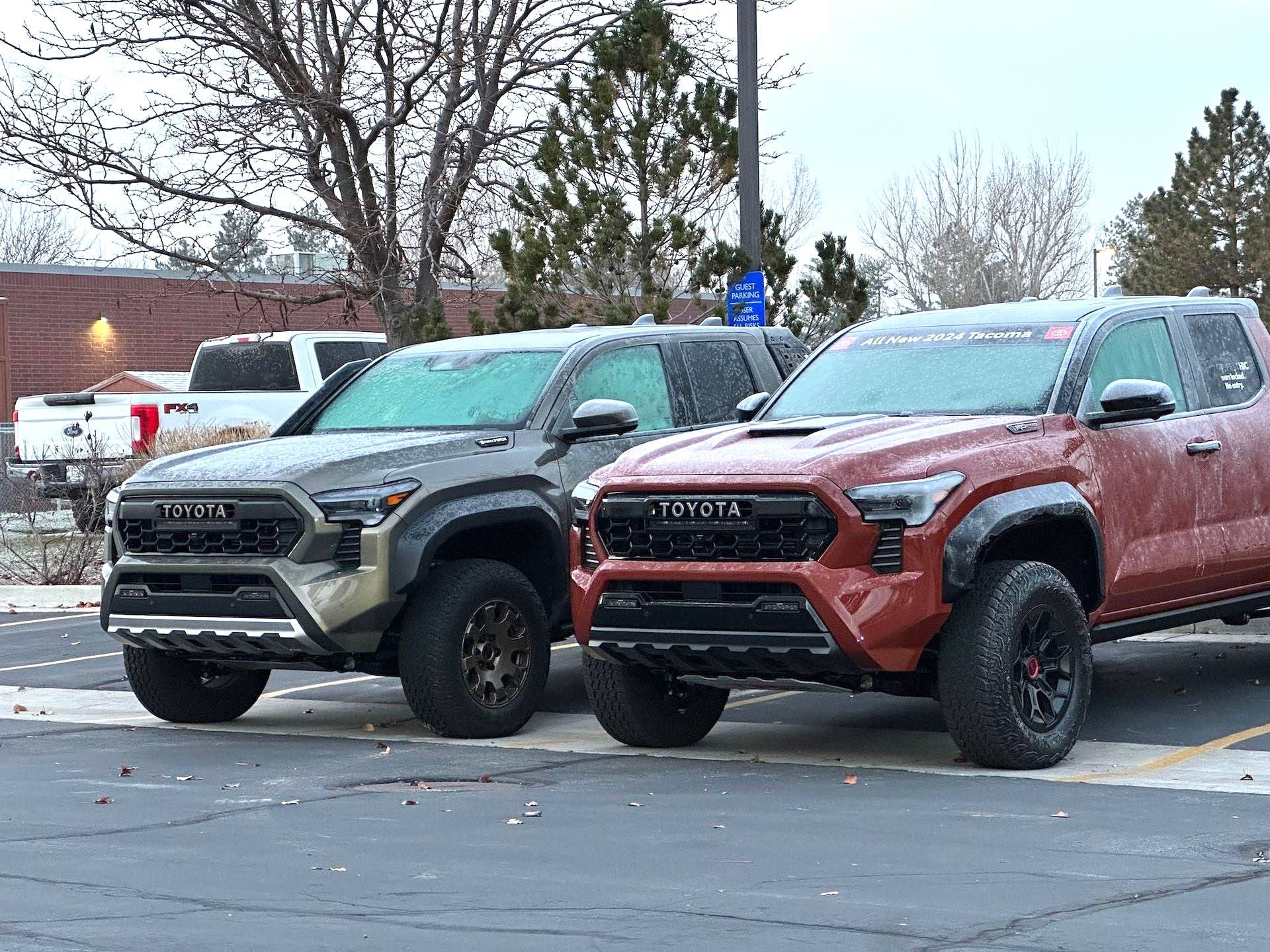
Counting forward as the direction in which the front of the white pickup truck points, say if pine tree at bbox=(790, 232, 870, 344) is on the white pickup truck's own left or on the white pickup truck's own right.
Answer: on the white pickup truck's own right

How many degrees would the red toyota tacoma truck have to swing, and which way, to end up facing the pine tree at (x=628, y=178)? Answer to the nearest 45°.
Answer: approximately 135° to its right

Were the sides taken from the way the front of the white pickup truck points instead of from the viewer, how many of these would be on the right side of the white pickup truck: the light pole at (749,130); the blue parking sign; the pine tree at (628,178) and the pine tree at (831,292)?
4

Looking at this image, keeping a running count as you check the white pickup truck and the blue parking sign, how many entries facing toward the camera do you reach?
1

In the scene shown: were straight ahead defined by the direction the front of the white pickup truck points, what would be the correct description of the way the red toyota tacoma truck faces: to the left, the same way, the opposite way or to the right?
the opposite way

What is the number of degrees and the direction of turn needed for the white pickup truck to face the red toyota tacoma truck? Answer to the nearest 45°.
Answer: approximately 135° to its right

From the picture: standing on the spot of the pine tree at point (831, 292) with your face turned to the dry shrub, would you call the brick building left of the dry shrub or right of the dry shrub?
right

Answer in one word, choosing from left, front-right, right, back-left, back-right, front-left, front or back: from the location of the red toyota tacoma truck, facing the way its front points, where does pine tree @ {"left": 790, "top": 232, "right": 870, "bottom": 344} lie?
back-right

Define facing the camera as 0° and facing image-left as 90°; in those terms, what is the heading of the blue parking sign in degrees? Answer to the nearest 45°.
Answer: approximately 0°

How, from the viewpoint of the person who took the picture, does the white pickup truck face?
facing away from the viewer and to the right of the viewer

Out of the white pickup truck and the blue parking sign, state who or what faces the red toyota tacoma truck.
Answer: the blue parking sign
